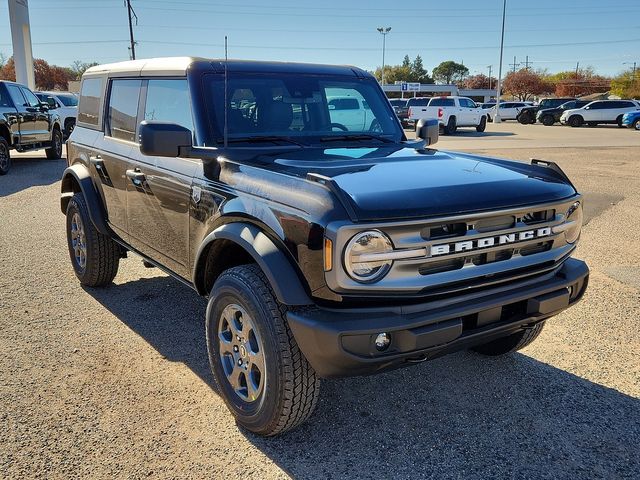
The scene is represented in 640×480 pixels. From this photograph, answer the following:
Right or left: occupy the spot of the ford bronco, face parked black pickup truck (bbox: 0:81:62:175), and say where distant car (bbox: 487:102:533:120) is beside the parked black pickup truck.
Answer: right

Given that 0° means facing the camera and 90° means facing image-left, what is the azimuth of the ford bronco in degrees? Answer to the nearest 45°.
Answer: approximately 315°

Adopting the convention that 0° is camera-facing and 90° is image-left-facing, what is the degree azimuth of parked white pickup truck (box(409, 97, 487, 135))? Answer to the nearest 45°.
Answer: approximately 225°

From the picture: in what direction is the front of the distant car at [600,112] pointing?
to the viewer's left

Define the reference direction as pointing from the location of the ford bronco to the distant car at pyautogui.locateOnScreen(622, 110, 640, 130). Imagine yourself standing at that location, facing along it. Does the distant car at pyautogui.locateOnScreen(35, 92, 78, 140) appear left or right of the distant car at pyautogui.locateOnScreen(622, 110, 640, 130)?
left

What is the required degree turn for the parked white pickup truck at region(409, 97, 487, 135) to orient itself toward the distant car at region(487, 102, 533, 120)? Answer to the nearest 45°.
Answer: approximately 45° to its left

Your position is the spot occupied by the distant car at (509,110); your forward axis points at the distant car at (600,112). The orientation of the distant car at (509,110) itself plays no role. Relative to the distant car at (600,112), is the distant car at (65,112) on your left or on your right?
right
